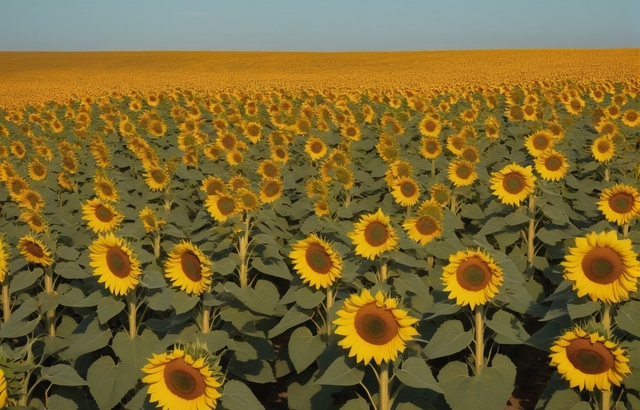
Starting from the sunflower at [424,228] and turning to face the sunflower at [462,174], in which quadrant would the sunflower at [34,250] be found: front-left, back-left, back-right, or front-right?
back-left

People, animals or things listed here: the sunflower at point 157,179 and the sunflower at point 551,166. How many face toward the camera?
2

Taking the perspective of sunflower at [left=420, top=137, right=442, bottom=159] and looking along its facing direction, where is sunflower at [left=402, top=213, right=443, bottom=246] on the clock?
sunflower at [left=402, top=213, right=443, bottom=246] is roughly at 12 o'clock from sunflower at [left=420, top=137, right=442, bottom=159].

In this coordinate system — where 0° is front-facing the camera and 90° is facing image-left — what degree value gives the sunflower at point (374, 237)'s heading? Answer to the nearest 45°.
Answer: approximately 0°

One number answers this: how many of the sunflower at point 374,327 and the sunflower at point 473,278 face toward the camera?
2

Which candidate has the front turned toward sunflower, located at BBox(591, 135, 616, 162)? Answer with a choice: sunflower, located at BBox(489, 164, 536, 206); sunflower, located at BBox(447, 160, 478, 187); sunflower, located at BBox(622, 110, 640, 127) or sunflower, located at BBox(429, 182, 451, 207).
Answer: sunflower, located at BBox(622, 110, 640, 127)

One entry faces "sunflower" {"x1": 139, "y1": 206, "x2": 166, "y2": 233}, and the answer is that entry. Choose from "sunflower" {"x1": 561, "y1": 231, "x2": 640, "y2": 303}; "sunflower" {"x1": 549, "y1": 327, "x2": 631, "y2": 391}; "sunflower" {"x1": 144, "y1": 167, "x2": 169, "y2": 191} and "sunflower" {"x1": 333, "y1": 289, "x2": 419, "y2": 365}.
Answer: "sunflower" {"x1": 144, "y1": 167, "x2": 169, "y2": 191}

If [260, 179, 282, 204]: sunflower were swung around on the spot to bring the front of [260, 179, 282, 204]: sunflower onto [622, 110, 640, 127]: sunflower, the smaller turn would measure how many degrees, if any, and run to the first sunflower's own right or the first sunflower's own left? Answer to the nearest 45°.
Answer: approximately 135° to the first sunflower's own left

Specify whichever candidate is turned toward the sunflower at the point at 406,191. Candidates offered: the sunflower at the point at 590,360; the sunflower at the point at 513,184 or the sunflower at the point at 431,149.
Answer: the sunflower at the point at 431,149

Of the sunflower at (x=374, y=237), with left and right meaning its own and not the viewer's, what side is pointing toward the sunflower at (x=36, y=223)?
right

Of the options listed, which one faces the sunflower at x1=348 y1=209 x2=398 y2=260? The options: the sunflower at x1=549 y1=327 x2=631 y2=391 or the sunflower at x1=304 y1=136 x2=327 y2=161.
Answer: the sunflower at x1=304 y1=136 x2=327 y2=161

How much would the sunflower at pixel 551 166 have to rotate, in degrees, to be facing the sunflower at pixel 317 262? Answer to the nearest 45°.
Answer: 0° — it already faces it

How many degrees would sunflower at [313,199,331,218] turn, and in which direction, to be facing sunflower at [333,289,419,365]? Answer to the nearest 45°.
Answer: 0° — it already faces it
